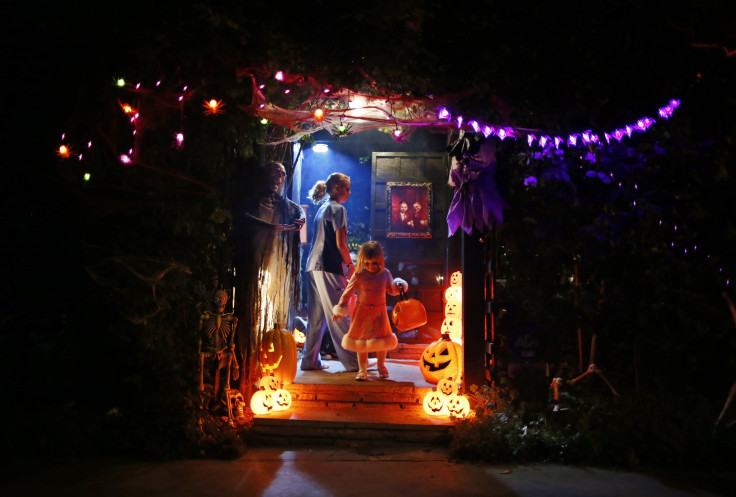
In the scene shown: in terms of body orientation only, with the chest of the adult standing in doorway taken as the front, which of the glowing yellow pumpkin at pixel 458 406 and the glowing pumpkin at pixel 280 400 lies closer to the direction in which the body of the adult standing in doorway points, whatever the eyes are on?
the glowing yellow pumpkin

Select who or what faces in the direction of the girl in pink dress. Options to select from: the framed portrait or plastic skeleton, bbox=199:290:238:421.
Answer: the framed portrait

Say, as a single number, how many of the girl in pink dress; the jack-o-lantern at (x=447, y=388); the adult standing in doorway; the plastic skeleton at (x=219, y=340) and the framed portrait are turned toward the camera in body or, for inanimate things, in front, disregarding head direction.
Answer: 4

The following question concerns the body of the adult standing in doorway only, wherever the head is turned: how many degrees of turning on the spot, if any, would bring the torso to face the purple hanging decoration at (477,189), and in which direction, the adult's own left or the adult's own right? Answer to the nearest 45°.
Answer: approximately 45° to the adult's own right

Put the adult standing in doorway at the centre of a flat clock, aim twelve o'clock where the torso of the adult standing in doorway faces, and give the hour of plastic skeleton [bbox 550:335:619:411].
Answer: The plastic skeleton is roughly at 1 o'clock from the adult standing in doorway.

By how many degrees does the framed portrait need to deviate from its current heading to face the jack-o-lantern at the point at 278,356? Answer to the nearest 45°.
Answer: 0° — it already faces it

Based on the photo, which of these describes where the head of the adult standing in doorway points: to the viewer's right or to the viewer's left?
to the viewer's right

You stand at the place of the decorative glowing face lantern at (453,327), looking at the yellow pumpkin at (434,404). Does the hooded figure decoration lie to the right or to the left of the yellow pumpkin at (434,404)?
right

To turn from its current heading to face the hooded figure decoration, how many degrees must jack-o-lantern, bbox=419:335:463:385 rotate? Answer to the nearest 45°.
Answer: approximately 45° to its right

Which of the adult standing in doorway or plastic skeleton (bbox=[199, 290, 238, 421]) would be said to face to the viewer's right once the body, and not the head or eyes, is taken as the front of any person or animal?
the adult standing in doorway

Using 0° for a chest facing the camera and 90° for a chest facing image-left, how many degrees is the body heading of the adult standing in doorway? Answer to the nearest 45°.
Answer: approximately 270°

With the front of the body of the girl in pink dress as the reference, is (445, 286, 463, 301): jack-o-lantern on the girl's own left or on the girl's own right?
on the girl's own left

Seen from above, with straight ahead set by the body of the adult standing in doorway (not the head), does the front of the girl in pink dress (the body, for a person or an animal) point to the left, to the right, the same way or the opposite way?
to the right
